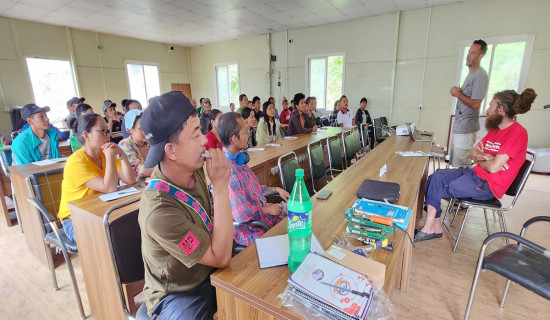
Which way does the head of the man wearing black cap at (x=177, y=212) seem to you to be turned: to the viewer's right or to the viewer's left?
to the viewer's right

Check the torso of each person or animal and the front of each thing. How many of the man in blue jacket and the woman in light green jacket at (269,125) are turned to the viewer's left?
0

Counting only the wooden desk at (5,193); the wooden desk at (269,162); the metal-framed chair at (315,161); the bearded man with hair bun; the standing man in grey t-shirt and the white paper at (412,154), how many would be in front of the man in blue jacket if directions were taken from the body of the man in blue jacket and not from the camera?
5

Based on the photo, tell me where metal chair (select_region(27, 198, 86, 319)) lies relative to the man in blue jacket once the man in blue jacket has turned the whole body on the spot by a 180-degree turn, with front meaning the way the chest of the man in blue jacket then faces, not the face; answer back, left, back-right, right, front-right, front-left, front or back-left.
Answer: back-left

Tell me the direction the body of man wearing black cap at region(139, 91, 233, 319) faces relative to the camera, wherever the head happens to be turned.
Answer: to the viewer's right

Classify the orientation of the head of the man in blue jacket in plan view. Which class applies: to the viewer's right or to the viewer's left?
to the viewer's right

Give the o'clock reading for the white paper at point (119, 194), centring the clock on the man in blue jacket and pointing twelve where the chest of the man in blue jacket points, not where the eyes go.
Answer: The white paper is roughly at 1 o'clock from the man in blue jacket.

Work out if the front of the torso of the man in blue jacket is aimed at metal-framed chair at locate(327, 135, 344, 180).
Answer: yes

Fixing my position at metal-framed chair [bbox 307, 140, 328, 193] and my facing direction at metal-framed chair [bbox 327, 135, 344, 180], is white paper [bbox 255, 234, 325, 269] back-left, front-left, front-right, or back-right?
back-right

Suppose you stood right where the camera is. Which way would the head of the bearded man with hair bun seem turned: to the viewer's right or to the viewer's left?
to the viewer's left

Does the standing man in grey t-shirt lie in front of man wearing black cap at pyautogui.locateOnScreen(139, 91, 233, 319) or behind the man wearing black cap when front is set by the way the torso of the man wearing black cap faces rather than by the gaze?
in front

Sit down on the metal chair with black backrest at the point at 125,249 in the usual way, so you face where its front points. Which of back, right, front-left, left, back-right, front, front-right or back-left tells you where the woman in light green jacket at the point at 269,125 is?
left

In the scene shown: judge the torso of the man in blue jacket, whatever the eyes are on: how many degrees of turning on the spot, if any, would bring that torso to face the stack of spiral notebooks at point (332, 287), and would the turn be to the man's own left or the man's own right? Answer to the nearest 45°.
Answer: approximately 45° to the man's own right

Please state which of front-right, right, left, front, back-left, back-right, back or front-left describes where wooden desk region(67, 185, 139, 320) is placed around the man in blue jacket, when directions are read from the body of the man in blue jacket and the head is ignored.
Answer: front-right

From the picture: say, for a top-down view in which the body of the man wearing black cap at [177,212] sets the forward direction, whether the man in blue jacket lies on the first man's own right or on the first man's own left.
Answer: on the first man's own left

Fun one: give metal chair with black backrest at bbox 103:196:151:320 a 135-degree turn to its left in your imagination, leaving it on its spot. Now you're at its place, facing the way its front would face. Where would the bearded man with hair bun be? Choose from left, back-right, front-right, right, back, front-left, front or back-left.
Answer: right

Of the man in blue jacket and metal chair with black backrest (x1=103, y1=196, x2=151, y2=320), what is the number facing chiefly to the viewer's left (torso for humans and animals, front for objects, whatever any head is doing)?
0
